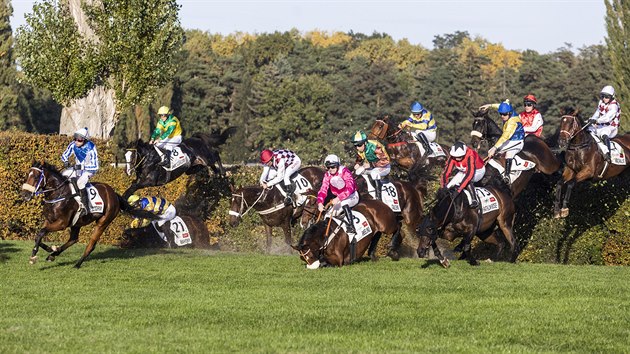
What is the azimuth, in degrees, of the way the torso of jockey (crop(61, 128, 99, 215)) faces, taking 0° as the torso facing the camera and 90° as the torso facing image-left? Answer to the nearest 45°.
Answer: approximately 45°

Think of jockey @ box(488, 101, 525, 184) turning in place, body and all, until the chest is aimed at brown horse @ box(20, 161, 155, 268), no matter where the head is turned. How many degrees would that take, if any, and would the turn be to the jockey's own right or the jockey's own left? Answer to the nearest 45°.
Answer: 0° — they already face it

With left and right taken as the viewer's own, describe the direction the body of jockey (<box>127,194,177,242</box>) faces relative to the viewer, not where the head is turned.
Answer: facing to the left of the viewer

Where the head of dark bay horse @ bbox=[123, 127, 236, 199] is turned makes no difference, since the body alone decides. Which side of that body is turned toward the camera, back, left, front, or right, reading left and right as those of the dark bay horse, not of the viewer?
left

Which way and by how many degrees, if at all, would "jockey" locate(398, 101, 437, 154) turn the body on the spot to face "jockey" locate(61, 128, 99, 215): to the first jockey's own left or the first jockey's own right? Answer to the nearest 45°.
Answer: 0° — they already face them

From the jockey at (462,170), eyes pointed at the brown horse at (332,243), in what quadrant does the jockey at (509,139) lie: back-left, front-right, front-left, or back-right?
back-right

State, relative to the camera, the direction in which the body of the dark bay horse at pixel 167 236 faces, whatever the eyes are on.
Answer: to the viewer's left

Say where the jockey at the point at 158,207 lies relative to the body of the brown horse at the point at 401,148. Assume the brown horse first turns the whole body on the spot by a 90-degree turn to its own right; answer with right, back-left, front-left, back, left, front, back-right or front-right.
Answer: front-left
